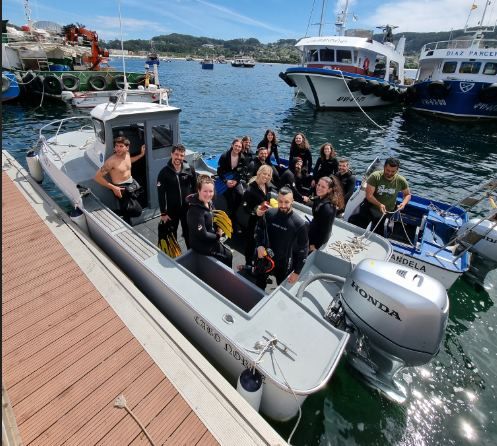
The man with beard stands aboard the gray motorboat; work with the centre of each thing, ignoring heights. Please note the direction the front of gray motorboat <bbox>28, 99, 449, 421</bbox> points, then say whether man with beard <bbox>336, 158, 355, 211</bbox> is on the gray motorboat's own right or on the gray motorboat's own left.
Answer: on the gray motorboat's own right

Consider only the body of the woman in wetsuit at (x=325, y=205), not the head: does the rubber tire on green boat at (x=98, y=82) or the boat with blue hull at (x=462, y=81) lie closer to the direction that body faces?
the rubber tire on green boat

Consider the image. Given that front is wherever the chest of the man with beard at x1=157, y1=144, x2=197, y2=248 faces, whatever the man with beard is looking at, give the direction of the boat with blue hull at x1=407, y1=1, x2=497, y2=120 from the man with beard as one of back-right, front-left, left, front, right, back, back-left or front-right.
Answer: back-left

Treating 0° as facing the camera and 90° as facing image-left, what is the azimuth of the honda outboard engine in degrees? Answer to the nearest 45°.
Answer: approximately 135°

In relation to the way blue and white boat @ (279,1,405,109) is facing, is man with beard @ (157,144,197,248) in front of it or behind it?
in front

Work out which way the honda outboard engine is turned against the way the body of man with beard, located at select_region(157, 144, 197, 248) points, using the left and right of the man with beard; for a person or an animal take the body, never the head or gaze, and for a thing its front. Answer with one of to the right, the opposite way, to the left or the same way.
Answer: the opposite way

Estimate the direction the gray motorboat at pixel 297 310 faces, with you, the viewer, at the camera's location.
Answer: facing away from the viewer and to the left of the viewer

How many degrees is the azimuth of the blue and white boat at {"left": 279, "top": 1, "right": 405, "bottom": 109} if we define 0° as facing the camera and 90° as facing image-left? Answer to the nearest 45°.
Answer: approximately 45°
